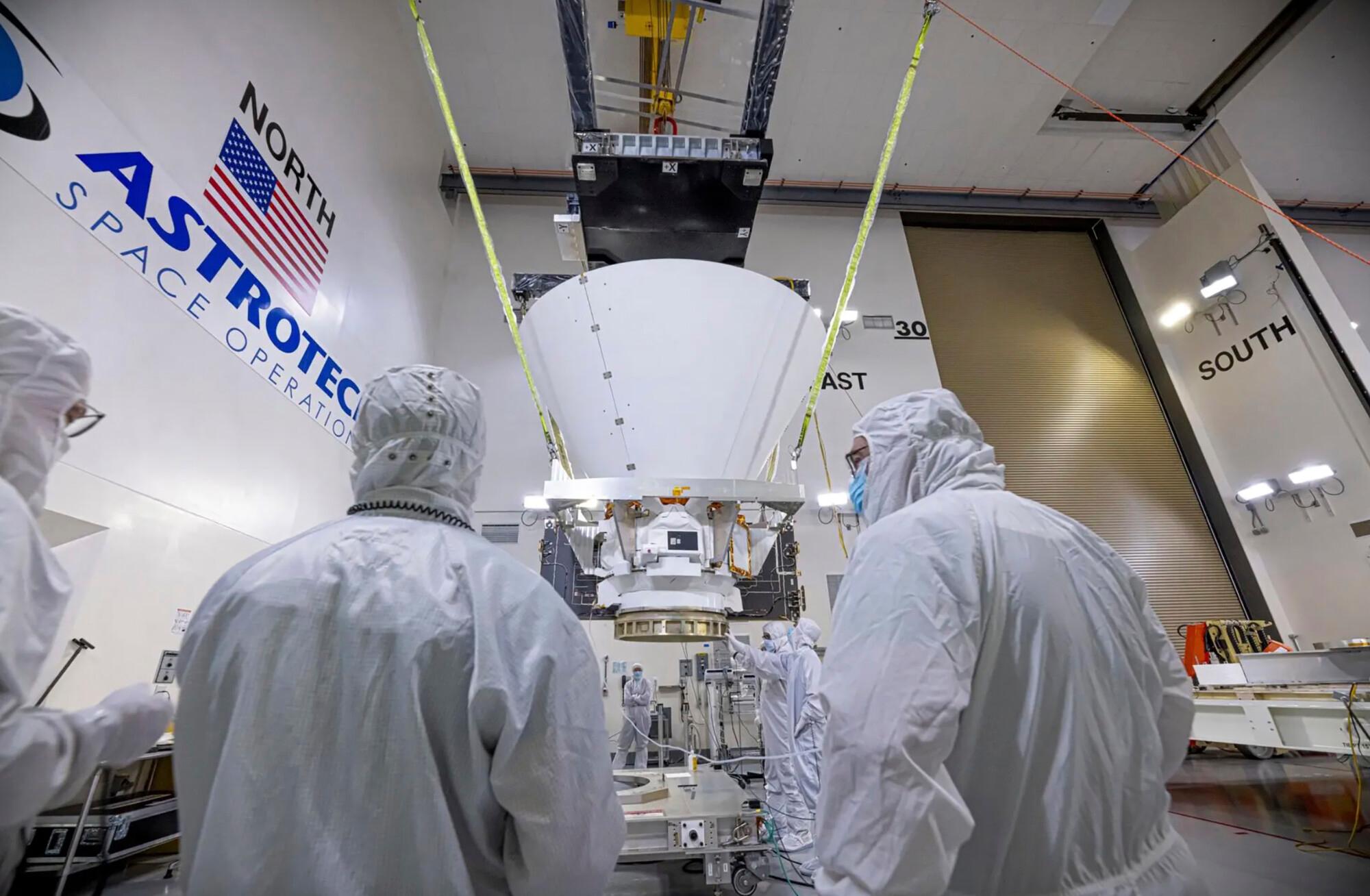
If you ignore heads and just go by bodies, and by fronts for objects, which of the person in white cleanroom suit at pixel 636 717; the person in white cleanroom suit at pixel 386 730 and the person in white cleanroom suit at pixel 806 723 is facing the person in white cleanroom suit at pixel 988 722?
the person in white cleanroom suit at pixel 636 717

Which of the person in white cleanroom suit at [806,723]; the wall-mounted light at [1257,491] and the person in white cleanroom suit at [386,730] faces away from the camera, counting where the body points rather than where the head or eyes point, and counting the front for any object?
the person in white cleanroom suit at [386,730]

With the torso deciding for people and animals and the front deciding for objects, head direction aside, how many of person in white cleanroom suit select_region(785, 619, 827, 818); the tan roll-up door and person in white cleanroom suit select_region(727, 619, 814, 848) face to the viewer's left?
2

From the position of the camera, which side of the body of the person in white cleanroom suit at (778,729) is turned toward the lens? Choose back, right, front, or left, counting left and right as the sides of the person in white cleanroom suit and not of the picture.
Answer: left

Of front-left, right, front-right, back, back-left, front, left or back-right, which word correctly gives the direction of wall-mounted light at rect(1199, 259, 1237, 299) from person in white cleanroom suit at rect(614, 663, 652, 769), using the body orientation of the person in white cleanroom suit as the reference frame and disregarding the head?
left

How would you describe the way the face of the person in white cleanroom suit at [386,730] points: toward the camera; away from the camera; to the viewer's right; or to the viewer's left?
away from the camera

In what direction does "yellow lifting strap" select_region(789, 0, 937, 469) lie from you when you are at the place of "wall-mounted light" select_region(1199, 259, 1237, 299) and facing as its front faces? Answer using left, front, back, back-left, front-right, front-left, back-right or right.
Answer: front-left

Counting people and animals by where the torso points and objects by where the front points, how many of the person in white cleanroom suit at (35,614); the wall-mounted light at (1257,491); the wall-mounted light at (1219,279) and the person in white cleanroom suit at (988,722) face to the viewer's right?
1

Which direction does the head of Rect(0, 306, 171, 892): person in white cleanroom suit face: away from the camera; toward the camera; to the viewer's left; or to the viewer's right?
to the viewer's right

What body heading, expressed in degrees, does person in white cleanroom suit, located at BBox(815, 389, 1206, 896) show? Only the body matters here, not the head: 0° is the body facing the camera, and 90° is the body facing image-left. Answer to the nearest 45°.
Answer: approximately 135°

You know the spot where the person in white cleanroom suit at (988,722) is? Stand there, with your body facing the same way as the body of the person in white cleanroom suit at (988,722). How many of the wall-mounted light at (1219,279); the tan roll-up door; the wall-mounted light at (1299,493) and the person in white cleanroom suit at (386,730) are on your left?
1

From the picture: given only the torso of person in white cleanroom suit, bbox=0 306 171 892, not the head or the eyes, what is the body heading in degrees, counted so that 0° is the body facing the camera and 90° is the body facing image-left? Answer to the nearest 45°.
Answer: approximately 270°

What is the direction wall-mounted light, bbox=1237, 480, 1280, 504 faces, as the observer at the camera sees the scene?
facing the viewer and to the left of the viewer

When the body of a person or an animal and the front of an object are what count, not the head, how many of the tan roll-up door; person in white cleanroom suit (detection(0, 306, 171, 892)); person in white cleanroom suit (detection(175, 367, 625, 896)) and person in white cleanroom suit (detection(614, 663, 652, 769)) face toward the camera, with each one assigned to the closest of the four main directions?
2
